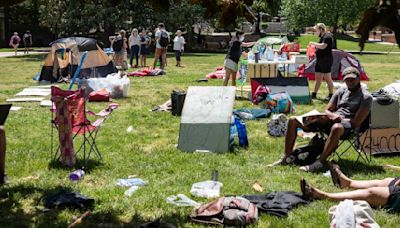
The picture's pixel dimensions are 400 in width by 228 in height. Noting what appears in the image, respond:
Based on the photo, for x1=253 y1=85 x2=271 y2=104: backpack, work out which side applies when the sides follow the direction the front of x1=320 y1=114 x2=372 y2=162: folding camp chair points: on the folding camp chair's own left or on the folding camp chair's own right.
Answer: on the folding camp chair's own right

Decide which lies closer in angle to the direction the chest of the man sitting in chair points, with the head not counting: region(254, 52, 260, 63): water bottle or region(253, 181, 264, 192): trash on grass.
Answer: the trash on grass

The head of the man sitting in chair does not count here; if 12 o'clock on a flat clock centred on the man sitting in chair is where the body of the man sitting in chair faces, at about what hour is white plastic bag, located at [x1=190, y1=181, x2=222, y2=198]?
The white plastic bag is roughly at 12 o'clock from the man sitting in chair.

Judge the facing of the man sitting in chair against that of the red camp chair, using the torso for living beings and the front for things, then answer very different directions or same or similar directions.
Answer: very different directions

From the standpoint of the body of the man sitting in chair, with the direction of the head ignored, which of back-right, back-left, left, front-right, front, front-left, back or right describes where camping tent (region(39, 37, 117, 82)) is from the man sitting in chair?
right

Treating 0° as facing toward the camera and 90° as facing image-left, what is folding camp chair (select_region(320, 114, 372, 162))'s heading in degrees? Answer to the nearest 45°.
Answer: approximately 45°

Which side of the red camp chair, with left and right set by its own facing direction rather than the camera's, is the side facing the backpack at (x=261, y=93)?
front

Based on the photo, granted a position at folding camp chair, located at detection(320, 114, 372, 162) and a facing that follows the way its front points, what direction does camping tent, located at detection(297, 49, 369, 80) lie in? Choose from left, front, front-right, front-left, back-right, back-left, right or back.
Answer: back-right

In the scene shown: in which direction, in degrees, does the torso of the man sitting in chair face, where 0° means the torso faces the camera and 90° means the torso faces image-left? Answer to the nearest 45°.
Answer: approximately 45°
